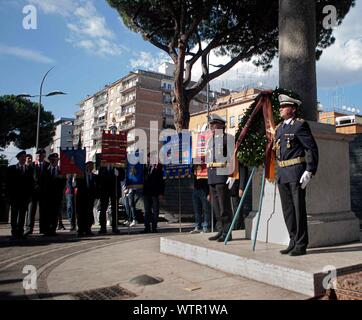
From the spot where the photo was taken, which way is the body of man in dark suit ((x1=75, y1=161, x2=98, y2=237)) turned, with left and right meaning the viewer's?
facing the viewer and to the right of the viewer

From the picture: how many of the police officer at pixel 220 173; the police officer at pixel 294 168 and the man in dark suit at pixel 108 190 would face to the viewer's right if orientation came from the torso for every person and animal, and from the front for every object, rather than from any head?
0

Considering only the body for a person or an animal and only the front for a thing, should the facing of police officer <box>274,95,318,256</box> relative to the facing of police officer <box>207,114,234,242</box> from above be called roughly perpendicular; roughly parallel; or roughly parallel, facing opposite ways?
roughly parallel

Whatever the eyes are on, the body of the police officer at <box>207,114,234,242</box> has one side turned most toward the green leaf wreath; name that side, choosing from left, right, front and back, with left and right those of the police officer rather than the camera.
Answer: left

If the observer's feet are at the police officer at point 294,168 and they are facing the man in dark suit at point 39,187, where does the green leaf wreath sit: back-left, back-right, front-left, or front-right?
front-right

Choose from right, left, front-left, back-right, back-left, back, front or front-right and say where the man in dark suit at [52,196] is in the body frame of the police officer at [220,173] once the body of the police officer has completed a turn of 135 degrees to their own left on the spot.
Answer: back-left

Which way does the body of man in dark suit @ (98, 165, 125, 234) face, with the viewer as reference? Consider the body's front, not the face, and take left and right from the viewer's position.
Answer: facing the viewer

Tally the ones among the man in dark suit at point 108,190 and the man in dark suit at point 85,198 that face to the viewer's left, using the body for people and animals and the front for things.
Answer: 0

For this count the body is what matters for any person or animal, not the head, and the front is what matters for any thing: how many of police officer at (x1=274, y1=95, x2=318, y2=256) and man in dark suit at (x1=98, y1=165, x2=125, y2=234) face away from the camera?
0

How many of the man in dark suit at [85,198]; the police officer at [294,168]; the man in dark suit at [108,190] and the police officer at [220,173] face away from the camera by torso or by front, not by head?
0

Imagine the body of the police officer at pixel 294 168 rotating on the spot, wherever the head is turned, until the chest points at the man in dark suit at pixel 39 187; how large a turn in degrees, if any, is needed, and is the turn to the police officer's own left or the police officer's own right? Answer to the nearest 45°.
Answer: approximately 90° to the police officer's own right

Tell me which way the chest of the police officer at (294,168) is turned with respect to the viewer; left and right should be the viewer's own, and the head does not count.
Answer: facing the viewer and to the left of the viewer
